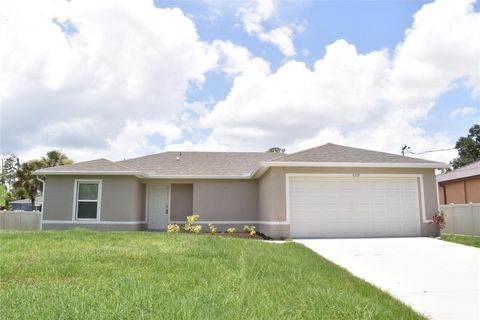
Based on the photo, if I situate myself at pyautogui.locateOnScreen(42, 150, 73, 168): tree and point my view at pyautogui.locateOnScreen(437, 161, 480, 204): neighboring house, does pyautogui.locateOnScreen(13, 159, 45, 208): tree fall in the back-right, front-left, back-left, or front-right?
back-right

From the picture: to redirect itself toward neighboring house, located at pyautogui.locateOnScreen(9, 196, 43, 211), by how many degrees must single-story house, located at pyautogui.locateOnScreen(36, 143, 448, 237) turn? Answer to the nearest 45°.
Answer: approximately 135° to its right

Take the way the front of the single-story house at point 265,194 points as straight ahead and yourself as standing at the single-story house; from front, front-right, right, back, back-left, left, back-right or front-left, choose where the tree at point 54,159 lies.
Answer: back-right

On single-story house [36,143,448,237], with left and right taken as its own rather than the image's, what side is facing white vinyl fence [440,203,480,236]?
left

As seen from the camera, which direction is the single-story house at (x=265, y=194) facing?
toward the camera

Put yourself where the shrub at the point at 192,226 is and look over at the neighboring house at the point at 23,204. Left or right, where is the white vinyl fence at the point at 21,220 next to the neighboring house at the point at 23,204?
left

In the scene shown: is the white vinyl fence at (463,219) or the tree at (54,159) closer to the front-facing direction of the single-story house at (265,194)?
the white vinyl fence

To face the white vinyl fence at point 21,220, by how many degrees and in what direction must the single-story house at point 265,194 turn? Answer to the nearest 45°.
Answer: approximately 90° to its right

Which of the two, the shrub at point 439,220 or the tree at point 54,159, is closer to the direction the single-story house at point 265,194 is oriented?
the shrub

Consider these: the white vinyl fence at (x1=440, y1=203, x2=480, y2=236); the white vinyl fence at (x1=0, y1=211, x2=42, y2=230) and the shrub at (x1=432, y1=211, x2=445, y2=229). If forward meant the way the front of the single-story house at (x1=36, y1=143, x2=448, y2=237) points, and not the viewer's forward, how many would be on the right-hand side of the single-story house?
1

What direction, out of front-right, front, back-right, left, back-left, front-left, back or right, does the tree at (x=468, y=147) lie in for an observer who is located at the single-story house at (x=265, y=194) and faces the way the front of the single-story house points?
back-left
